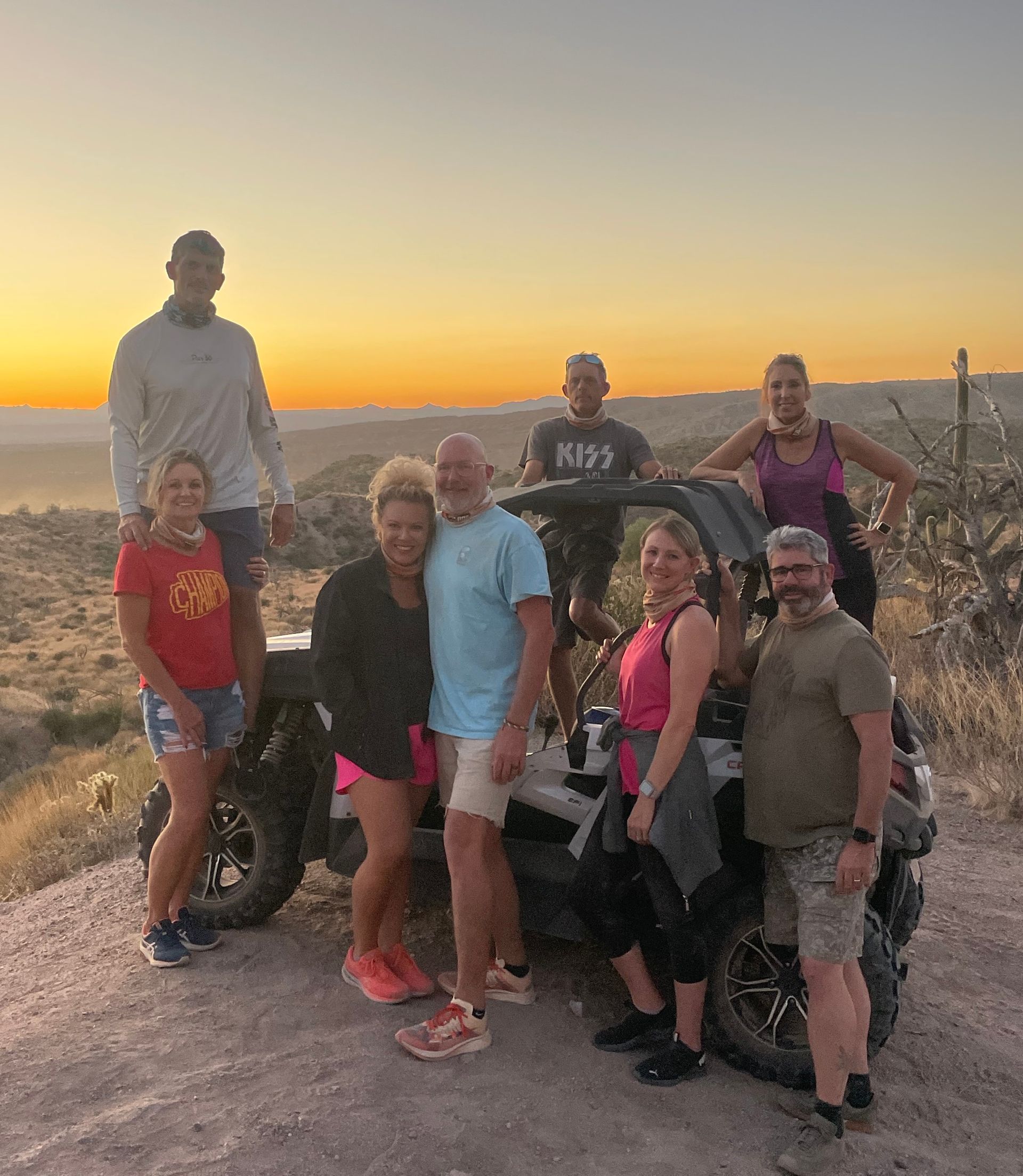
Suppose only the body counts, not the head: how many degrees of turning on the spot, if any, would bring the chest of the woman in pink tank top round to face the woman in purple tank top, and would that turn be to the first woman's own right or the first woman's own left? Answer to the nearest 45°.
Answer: approximately 180°

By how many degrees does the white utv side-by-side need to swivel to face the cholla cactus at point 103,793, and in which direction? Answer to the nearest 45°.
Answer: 0° — it already faces it

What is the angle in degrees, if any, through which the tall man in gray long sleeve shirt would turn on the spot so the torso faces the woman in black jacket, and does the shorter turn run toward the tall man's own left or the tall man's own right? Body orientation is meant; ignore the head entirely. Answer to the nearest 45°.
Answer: approximately 45° to the tall man's own left

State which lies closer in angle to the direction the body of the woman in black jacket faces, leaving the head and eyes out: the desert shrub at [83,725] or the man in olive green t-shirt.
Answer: the man in olive green t-shirt

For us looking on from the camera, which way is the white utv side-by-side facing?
facing away from the viewer and to the left of the viewer

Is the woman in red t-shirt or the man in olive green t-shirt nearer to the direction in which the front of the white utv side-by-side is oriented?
the woman in red t-shirt

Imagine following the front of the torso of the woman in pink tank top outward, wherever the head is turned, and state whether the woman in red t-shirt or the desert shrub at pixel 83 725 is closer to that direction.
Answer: the woman in red t-shirt

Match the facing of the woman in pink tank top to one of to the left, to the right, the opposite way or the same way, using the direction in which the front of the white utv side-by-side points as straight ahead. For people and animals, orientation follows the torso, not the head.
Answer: to the left

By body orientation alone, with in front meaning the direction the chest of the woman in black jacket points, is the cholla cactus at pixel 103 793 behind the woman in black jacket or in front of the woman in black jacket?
behind

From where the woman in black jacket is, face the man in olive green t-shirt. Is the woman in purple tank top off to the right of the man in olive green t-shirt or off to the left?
left

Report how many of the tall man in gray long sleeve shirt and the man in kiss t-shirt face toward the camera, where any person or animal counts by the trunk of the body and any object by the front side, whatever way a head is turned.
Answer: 2
